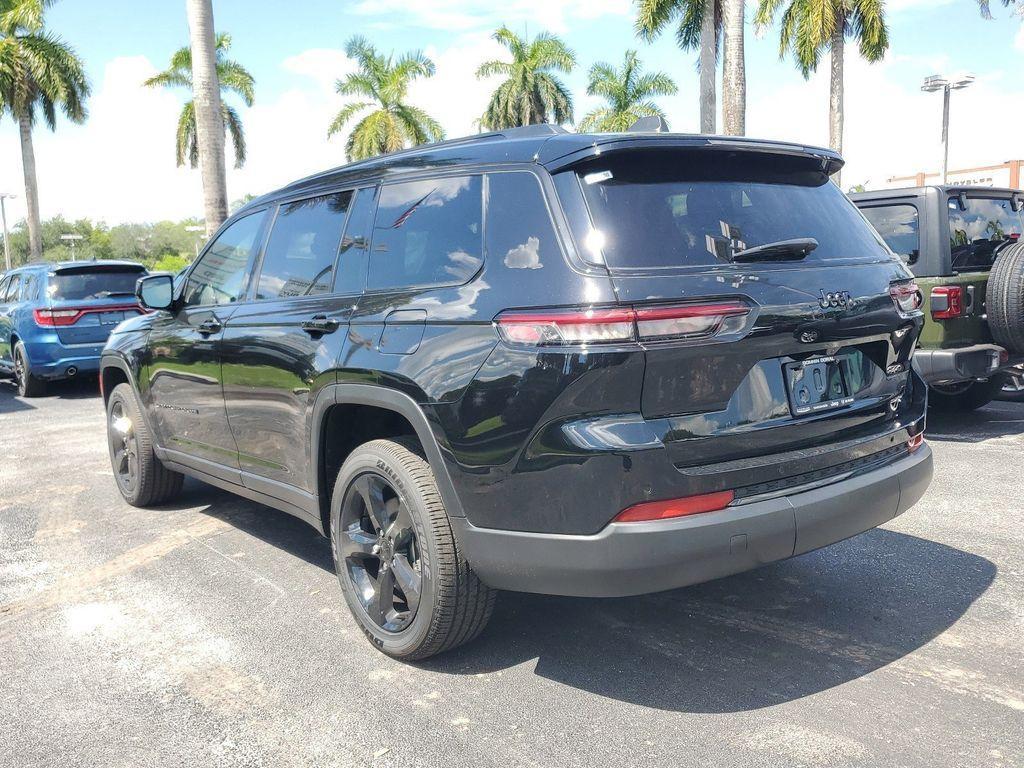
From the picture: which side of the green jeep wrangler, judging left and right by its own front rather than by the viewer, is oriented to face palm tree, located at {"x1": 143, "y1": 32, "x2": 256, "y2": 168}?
front

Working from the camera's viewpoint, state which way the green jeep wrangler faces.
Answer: facing away from the viewer and to the left of the viewer

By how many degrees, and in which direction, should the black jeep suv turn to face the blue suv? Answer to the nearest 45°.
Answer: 0° — it already faces it

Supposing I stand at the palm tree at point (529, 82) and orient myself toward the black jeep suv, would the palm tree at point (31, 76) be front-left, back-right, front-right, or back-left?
front-right

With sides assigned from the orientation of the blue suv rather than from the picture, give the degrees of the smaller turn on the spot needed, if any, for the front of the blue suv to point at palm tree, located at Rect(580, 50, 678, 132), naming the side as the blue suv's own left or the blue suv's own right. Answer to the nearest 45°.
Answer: approximately 90° to the blue suv's own right

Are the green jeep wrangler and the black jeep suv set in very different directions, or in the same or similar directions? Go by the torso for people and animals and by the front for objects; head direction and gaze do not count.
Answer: same or similar directions

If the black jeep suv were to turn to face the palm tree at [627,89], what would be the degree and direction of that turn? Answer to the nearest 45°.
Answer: approximately 45° to its right

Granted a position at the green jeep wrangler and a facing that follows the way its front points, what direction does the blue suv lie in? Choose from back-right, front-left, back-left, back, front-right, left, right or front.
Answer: front-left

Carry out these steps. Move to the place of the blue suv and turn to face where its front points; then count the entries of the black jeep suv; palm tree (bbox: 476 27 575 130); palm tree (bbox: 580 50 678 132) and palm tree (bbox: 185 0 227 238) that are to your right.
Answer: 3

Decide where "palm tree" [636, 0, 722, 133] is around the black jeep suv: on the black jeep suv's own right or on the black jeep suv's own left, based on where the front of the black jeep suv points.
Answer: on the black jeep suv's own right

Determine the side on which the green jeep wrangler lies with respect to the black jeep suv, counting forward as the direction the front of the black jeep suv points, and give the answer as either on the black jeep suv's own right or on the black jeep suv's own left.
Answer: on the black jeep suv's own right

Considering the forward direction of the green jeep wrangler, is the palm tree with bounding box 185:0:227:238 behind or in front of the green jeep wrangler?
in front

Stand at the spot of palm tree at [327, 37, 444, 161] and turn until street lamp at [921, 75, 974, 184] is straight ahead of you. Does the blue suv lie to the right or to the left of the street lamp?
right

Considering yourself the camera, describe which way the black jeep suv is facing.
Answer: facing away from the viewer and to the left of the viewer

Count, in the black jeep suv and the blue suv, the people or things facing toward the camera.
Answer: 0

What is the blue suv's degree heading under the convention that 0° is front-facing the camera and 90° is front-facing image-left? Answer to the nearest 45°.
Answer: approximately 135°
